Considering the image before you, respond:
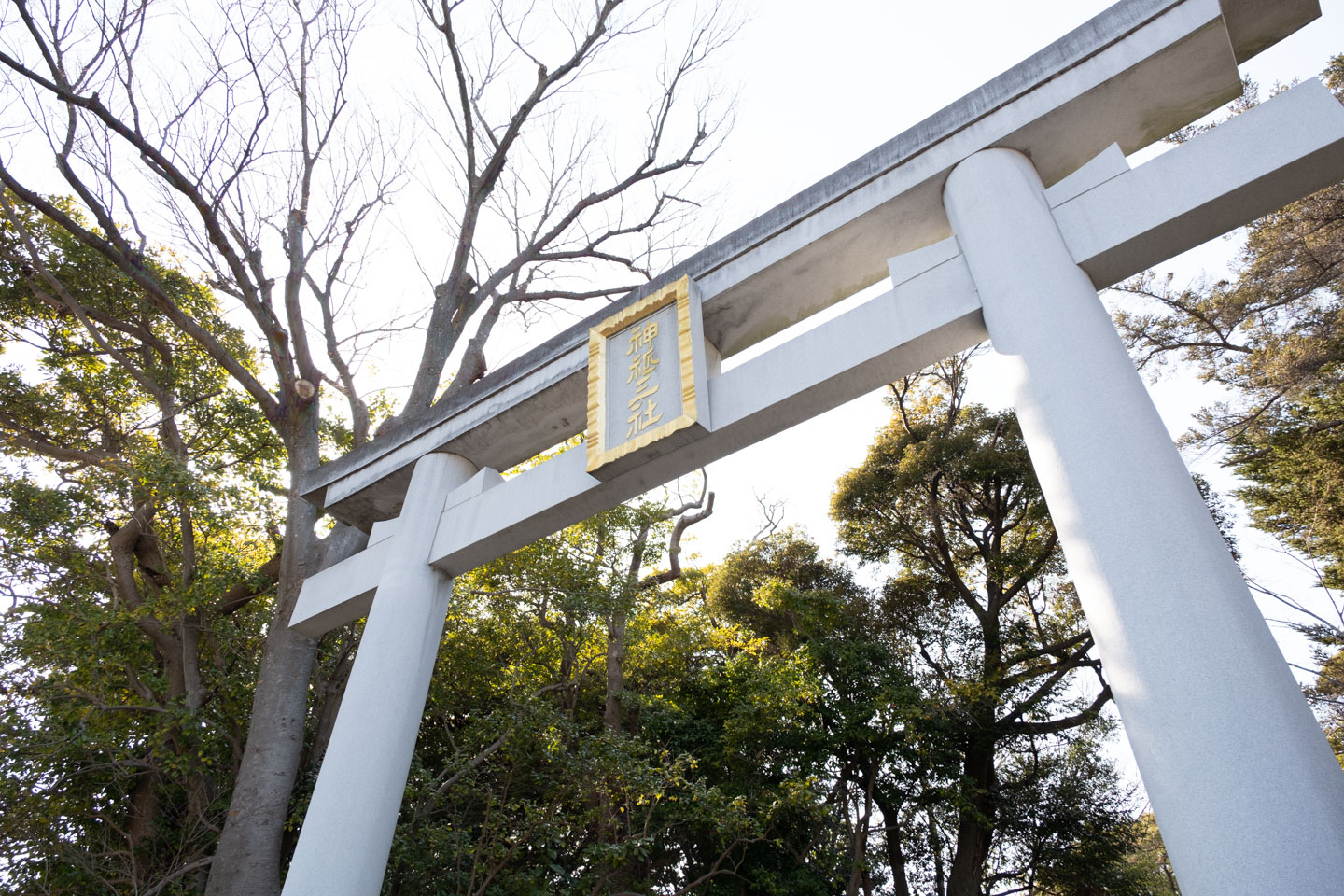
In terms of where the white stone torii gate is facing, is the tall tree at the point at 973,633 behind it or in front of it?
behind

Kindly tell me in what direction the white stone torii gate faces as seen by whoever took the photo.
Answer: facing the viewer and to the left of the viewer
